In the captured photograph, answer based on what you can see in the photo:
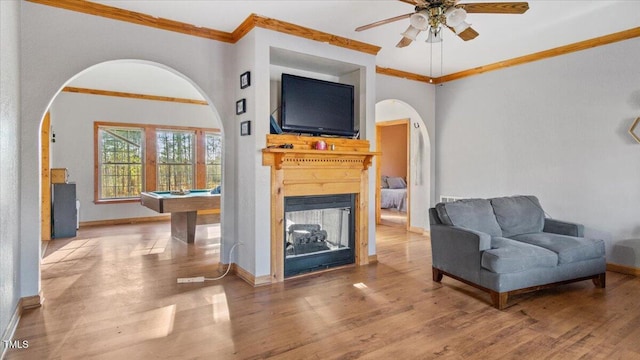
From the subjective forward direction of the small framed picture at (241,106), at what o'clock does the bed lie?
The bed is roughly at 6 o'clock from the small framed picture.

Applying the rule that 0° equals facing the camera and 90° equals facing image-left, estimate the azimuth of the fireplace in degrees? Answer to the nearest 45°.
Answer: approximately 315°

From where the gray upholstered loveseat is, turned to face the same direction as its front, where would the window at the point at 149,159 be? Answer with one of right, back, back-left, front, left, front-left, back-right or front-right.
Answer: back-right

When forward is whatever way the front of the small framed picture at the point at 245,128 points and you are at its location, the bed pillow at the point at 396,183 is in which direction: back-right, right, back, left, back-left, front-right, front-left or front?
back

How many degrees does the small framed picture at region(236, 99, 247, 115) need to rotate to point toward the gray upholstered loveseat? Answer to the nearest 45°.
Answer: approximately 90° to its left
